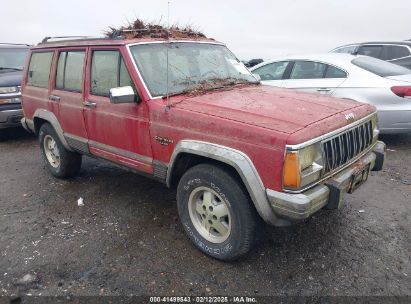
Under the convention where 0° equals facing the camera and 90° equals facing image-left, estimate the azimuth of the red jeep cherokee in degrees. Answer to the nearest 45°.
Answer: approximately 315°

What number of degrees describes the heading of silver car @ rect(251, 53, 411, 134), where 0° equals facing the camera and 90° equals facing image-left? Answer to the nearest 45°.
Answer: approximately 135°

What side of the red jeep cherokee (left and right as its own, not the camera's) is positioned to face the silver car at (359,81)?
left

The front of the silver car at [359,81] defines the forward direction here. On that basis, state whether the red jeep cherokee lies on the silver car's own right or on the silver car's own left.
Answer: on the silver car's own left

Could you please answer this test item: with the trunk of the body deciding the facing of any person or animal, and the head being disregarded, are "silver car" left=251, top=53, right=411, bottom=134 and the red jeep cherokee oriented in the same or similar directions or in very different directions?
very different directions
